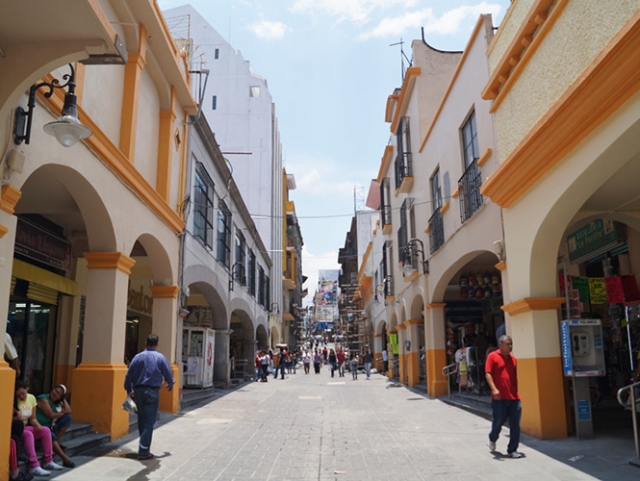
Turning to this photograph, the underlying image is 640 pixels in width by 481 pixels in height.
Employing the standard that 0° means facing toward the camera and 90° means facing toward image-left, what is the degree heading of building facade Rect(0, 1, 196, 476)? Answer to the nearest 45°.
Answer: approximately 315°

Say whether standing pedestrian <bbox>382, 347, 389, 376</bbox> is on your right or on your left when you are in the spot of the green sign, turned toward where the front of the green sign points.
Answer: on your right

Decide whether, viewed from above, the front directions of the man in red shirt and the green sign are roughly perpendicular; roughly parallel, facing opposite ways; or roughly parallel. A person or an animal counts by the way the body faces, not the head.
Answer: roughly perpendicular

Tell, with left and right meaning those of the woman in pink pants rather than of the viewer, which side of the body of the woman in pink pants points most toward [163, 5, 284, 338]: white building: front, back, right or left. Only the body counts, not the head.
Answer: left

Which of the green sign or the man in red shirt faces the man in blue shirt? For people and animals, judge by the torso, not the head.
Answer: the green sign

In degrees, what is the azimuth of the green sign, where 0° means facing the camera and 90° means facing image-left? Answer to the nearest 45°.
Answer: approximately 45°

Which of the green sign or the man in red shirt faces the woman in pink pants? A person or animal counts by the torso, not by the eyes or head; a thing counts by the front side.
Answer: the green sign

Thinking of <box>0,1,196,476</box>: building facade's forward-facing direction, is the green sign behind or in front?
in front

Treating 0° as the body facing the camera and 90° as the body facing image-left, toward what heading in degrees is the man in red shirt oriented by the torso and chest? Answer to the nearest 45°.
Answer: approximately 315°

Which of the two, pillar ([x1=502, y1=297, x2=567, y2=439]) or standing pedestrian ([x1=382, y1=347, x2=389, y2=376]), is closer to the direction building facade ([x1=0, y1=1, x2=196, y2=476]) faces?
the pillar

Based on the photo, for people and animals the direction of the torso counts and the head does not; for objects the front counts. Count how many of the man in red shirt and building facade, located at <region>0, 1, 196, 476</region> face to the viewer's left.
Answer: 0

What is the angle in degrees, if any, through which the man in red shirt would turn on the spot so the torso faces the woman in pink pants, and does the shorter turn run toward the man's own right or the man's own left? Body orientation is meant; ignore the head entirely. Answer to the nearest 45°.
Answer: approximately 90° to the man's own right

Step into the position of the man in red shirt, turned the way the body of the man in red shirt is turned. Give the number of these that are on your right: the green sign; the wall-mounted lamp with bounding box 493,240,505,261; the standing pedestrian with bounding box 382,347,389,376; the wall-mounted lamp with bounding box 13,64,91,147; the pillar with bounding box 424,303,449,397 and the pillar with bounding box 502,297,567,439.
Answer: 1

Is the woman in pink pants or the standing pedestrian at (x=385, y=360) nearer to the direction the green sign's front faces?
the woman in pink pants

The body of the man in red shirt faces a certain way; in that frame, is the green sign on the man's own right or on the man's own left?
on the man's own left
